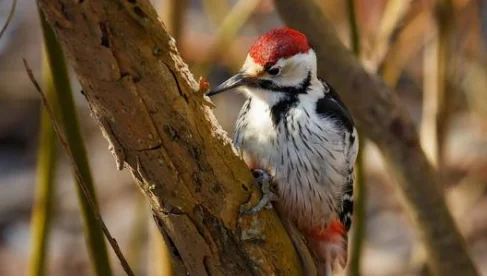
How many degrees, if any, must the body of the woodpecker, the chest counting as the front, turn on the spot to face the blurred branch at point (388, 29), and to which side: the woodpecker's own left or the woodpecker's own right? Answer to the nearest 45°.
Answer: approximately 180°

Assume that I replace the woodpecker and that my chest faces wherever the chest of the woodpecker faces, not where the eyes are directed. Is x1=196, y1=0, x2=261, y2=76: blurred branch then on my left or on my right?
on my right

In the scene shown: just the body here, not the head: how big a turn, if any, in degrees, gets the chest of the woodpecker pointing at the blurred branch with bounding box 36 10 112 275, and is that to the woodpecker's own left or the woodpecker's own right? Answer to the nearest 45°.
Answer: approximately 45° to the woodpecker's own right

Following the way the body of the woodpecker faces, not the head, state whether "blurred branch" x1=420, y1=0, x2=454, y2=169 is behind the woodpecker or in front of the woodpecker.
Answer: behind

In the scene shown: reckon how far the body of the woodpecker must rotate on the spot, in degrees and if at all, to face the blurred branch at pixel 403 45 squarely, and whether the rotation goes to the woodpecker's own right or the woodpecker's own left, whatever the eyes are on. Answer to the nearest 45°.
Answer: approximately 180°

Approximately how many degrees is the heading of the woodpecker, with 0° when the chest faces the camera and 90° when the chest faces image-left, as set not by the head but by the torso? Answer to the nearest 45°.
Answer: approximately 45°
